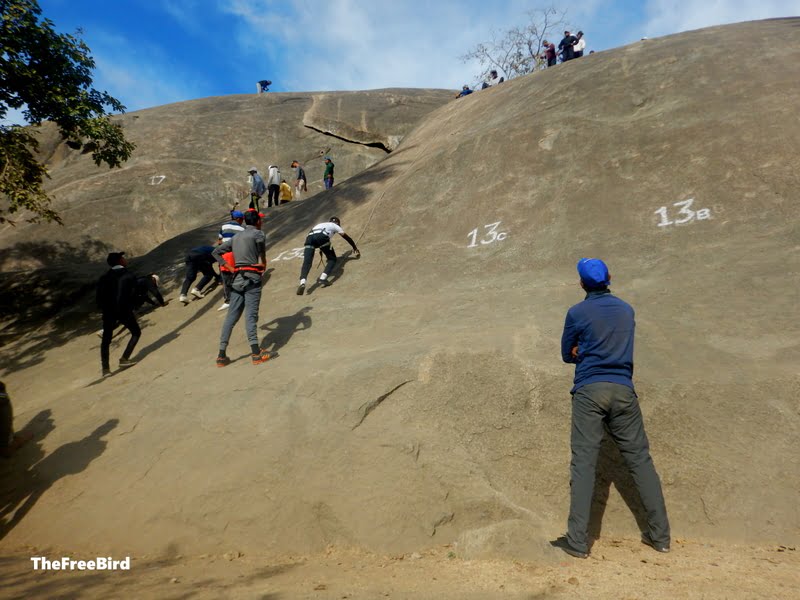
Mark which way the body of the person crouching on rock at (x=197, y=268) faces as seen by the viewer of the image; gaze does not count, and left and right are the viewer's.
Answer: facing away from the viewer and to the right of the viewer

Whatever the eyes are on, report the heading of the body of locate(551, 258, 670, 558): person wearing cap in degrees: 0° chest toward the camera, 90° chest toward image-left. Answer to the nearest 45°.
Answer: approximately 135°

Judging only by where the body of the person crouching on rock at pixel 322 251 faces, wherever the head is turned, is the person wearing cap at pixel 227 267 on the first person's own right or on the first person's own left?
on the first person's own left

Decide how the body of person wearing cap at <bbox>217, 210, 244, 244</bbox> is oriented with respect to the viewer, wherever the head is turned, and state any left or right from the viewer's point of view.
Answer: facing away from the viewer and to the right of the viewer

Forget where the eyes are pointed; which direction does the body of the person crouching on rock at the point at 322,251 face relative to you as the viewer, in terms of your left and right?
facing away from the viewer and to the right of the viewer

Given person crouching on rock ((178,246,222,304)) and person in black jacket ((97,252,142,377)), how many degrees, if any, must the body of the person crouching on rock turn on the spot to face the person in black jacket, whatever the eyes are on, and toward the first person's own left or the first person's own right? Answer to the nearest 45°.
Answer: approximately 180°

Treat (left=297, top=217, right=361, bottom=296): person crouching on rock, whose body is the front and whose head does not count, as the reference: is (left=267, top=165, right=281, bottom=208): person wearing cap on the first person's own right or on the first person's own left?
on the first person's own left
